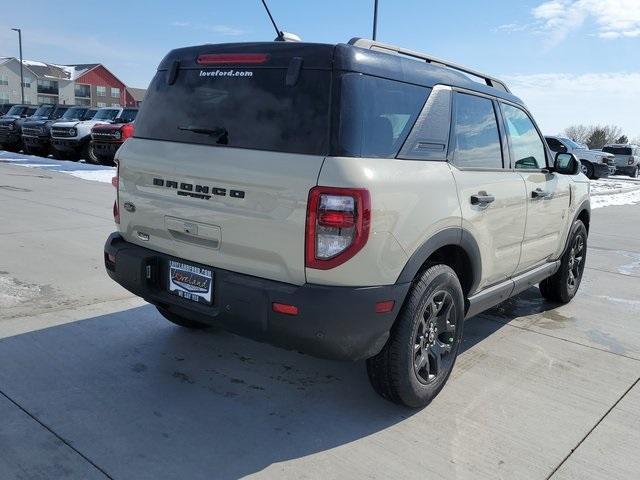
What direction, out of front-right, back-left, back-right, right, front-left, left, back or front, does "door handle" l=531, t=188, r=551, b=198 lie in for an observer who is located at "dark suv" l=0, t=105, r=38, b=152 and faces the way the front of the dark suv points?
front-left

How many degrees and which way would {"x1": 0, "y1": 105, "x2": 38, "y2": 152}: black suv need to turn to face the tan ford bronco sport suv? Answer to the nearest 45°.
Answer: approximately 45° to its left

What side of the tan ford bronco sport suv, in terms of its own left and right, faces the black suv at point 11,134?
left

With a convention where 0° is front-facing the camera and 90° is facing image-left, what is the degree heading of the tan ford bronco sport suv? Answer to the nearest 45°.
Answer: approximately 225°
